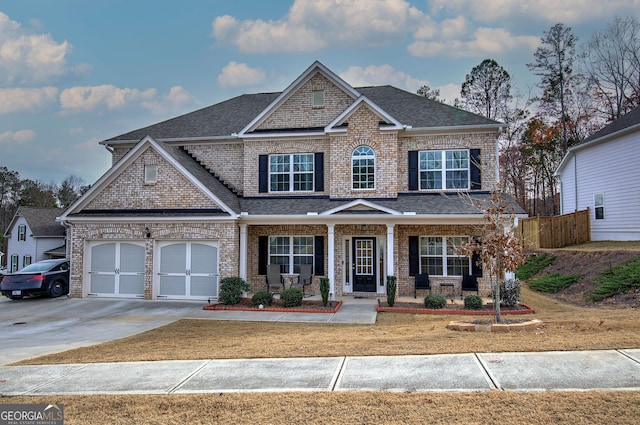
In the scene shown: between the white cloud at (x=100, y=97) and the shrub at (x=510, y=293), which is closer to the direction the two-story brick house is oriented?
the shrub

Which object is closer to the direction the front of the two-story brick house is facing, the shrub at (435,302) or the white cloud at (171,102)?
the shrub

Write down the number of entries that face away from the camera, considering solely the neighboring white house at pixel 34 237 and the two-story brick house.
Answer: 0

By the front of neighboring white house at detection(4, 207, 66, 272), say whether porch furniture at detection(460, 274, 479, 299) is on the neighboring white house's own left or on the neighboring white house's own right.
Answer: on the neighboring white house's own left

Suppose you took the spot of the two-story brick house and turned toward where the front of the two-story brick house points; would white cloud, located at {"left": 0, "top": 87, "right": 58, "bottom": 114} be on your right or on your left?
on your right

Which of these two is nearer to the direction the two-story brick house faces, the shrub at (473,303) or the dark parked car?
the shrub

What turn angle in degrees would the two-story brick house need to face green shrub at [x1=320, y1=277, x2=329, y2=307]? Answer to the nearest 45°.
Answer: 0° — it already faces it

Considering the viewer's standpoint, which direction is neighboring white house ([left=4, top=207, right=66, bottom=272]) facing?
facing the viewer and to the left of the viewer

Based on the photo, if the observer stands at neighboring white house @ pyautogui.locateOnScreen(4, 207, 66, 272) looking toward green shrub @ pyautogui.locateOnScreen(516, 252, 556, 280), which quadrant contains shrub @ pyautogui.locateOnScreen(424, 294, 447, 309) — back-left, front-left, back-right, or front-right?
front-right

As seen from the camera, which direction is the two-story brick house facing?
toward the camera

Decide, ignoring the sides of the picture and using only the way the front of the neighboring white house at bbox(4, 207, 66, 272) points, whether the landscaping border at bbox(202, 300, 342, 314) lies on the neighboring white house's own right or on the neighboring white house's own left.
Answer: on the neighboring white house's own left

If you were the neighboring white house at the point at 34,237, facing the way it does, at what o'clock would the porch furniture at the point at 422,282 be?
The porch furniture is roughly at 10 o'clock from the neighboring white house.
